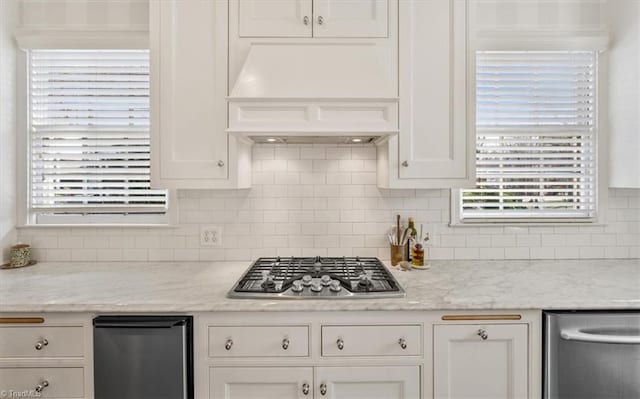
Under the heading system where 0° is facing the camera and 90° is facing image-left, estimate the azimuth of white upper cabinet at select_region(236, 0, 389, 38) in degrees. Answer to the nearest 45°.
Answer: approximately 0°

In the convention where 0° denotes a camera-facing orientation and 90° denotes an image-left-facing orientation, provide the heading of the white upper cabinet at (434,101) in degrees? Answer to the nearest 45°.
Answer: approximately 0°

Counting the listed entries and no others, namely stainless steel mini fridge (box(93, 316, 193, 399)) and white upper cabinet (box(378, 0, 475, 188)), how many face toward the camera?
2

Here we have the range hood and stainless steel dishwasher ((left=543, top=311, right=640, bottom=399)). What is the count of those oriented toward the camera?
2

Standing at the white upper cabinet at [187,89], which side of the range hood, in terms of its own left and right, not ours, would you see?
right

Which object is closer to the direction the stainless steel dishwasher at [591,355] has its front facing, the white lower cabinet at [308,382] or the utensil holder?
the white lower cabinet
